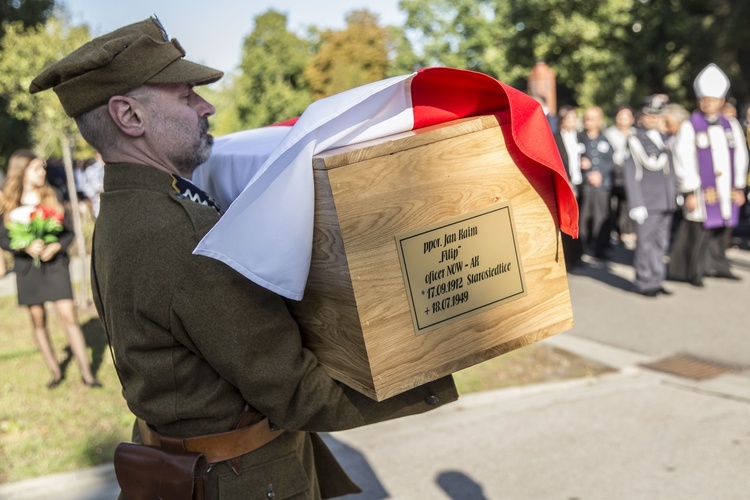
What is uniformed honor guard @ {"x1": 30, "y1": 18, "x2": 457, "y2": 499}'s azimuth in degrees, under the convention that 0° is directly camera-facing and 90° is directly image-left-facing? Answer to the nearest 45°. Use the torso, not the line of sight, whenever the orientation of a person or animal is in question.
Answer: approximately 270°

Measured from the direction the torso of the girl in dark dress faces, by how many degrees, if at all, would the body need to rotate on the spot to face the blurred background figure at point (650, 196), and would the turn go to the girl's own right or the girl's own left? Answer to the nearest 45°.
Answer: approximately 45° to the girl's own left

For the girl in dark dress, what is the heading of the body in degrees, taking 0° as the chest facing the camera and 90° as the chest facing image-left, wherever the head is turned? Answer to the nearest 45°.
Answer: approximately 315°

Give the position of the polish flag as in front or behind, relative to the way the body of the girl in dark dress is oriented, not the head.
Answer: in front

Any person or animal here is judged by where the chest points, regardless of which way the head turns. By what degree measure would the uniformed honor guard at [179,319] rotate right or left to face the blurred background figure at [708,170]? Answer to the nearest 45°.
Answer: approximately 45° to their left

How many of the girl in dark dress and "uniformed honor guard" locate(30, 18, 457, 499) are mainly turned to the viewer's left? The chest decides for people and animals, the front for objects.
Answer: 0
